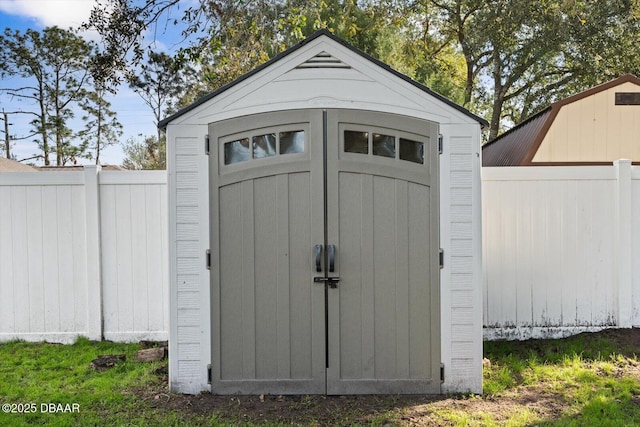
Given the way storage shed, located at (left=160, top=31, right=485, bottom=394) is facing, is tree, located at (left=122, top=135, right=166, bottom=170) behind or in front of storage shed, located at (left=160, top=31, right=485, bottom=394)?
behind

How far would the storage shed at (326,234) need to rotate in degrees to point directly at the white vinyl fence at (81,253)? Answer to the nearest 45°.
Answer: approximately 135° to its right

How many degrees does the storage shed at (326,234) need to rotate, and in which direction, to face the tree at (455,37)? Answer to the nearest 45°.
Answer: approximately 180°

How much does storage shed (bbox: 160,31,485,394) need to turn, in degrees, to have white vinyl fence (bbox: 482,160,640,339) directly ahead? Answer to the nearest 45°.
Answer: approximately 135° to its left

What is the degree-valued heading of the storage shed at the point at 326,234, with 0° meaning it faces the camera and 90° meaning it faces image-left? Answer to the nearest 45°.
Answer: approximately 0°

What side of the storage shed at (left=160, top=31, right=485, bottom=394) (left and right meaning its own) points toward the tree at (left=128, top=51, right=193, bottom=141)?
back
